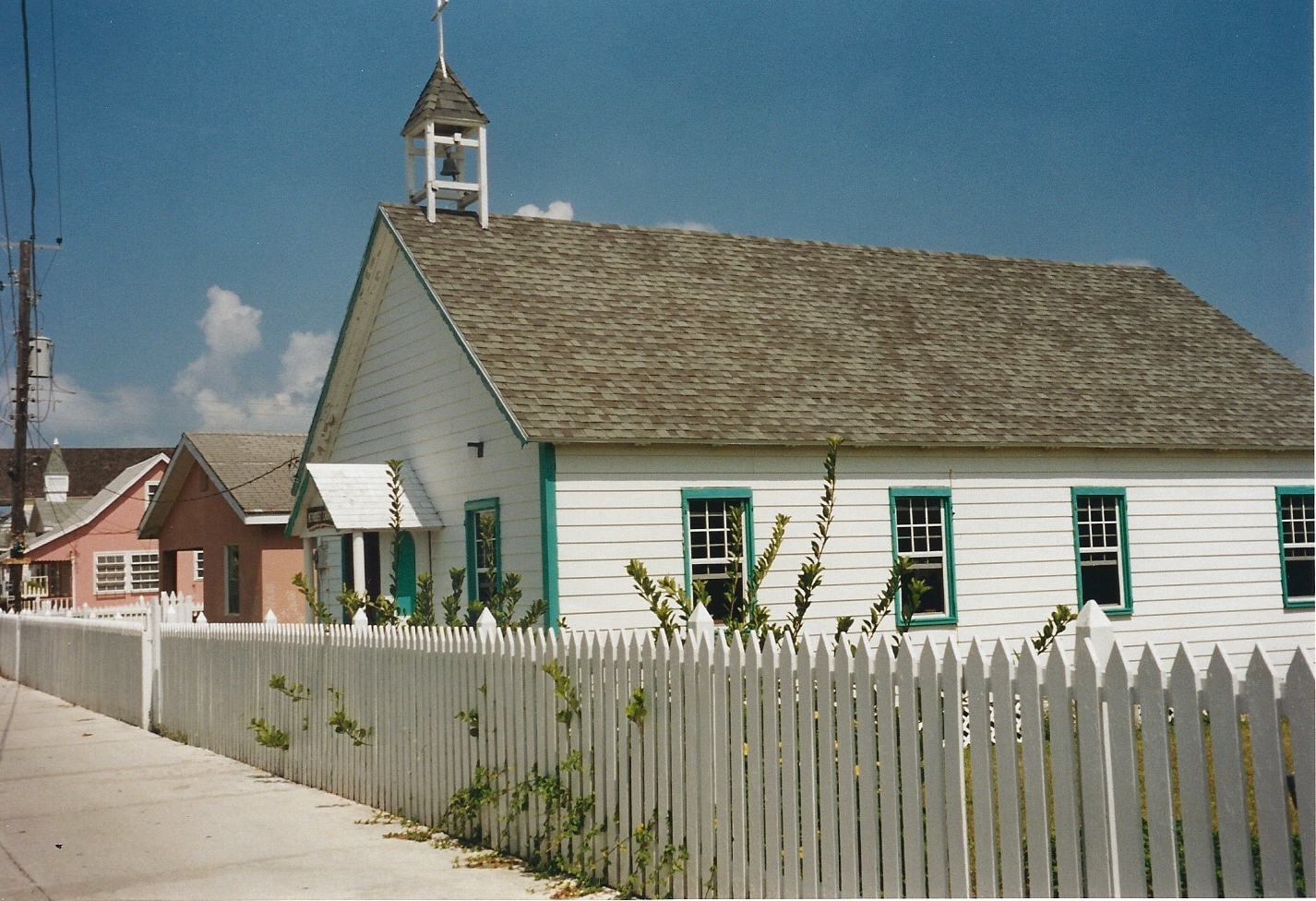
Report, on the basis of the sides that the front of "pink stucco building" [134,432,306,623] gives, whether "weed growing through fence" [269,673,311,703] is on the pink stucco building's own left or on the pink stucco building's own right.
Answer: on the pink stucco building's own left

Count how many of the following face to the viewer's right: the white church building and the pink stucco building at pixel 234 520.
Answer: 0

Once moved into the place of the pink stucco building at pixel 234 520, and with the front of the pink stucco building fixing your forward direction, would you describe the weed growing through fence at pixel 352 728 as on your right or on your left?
on your left

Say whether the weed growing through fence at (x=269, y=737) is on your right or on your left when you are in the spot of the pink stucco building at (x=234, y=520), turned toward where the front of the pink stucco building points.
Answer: on your left

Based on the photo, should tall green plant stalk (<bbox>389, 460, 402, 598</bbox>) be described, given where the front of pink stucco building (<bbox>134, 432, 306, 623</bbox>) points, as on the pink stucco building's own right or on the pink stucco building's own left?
on the pink stucco building's own left

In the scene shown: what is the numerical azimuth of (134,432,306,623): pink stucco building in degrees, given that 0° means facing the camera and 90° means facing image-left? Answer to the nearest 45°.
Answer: approximately 45°

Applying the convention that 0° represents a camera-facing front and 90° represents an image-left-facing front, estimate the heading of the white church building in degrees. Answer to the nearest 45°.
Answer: approximately 45°

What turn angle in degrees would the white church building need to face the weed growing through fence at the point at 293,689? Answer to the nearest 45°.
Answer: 0° — it already faces it

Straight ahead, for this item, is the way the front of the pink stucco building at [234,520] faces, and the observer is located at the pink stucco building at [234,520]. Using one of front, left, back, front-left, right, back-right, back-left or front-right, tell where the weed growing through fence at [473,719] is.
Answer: front-left

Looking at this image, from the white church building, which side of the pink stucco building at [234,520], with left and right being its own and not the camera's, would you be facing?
left
